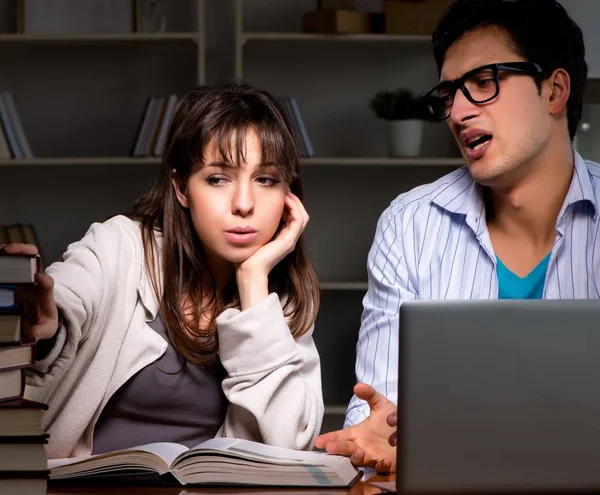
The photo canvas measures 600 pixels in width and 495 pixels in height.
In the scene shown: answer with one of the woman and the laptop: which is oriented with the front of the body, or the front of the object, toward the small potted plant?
the laptop

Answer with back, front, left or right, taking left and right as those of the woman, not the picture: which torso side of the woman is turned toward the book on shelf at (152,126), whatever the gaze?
back

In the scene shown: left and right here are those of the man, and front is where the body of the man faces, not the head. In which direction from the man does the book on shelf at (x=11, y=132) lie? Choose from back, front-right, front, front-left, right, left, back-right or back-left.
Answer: back-right

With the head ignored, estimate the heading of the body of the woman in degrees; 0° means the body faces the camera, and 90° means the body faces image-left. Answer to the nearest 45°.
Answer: approximately 0°

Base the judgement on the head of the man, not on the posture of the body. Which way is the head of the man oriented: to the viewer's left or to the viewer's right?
to the viewer's left

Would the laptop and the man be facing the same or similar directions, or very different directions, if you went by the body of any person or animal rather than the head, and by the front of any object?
very different directions

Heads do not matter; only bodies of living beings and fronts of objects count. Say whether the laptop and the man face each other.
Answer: yes

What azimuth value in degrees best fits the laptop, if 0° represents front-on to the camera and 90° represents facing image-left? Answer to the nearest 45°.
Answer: approximately 180°
